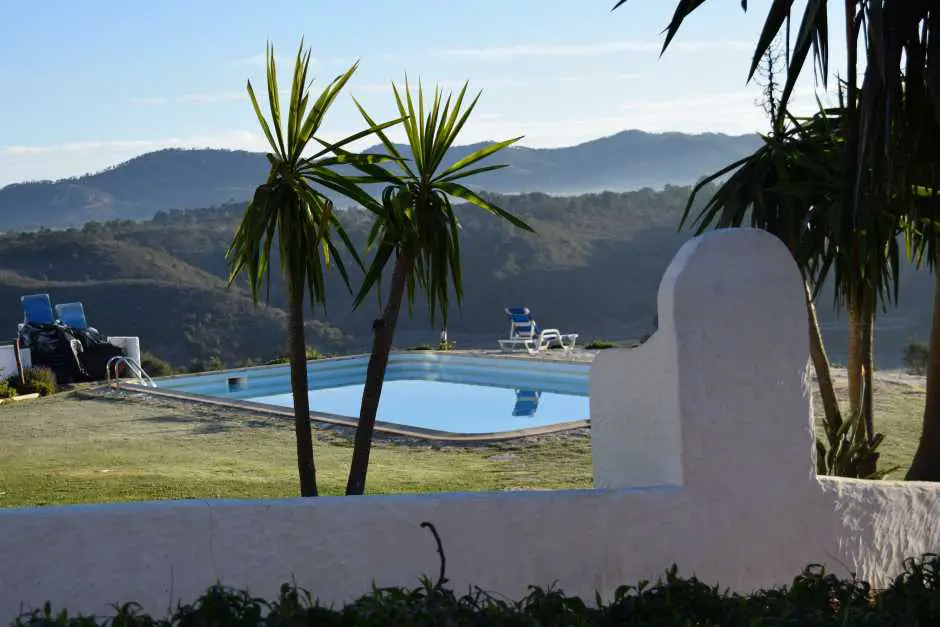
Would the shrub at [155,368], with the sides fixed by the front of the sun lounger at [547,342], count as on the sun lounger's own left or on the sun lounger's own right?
on the sun lounger's own right

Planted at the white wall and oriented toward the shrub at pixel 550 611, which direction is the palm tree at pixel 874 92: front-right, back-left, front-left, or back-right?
back-left
